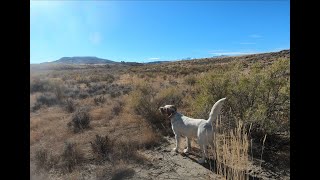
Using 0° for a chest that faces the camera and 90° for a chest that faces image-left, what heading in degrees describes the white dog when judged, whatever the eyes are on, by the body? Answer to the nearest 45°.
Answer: approximately 135°

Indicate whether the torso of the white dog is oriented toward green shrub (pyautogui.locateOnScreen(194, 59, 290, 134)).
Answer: no
